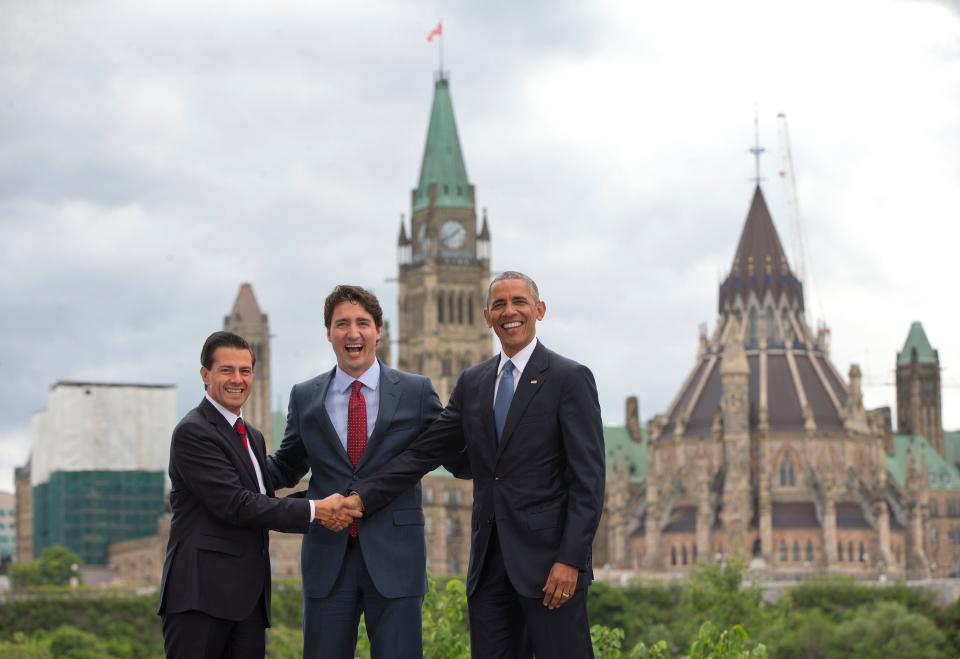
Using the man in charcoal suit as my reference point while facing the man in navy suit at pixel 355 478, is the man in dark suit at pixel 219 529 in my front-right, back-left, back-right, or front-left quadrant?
front-left

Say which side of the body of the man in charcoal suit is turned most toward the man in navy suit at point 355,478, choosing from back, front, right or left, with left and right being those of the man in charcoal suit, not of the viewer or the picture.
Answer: right

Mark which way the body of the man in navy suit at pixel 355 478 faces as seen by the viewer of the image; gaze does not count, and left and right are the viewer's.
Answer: facing the viewer

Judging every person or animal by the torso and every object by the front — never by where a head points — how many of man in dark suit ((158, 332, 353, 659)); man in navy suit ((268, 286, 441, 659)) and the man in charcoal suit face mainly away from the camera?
0

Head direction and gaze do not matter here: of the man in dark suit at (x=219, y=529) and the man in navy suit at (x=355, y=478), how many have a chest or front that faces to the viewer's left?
0

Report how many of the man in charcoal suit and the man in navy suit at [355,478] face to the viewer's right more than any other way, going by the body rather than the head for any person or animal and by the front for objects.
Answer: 0

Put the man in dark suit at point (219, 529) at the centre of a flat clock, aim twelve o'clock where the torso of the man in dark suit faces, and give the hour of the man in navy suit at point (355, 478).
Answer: The man in navy suit is roughly at 10 o'clock from the man in dark suit.

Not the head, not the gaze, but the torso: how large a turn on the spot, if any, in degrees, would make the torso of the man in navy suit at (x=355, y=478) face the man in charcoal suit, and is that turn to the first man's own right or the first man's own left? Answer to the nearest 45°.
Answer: approximately 45° to the first man's own left

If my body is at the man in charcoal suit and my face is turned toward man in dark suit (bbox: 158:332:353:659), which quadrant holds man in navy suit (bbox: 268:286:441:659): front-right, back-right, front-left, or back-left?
front-right

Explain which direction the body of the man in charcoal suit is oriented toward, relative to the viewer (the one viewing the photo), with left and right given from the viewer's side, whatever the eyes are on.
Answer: facing the viewer and to the left of the viewer

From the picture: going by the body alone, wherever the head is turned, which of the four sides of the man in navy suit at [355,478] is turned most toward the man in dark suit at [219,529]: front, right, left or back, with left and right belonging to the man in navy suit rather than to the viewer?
right

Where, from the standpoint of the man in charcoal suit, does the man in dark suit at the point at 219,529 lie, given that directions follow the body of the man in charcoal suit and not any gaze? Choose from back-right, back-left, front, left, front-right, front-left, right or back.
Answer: front-right

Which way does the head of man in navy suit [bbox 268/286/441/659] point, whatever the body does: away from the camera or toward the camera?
toward the camera
